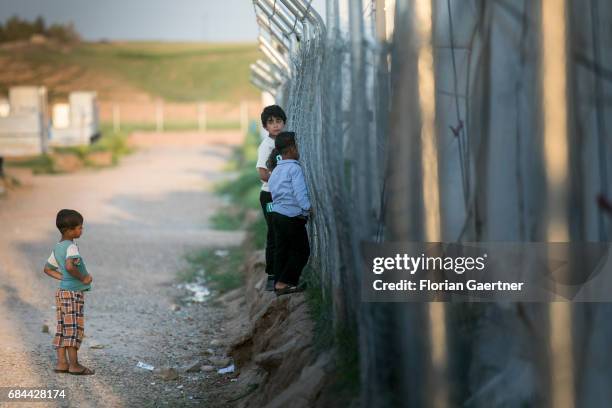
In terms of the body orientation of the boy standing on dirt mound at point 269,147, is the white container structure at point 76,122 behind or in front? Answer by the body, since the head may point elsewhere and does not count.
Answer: behind

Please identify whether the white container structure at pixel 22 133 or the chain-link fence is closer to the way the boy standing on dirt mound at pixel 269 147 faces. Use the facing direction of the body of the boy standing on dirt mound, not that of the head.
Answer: the chain-link fence

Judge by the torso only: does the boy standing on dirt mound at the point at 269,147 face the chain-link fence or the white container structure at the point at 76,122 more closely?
the chain-link fence

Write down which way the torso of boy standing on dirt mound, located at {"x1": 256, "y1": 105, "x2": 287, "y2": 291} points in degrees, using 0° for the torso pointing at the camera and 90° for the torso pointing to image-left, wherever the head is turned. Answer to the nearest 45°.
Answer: approximately 315°
